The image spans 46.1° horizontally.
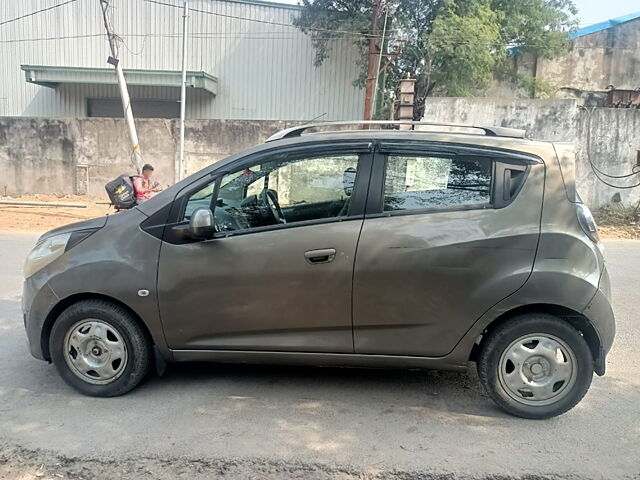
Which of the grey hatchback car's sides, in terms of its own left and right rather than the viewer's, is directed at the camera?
left

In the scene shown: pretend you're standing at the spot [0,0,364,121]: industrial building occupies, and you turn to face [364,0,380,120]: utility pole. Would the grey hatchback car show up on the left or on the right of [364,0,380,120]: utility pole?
right

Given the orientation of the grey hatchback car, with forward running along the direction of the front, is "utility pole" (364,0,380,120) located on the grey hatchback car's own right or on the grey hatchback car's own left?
on the grey hatchback car's own right

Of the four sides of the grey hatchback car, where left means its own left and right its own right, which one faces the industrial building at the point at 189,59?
right
